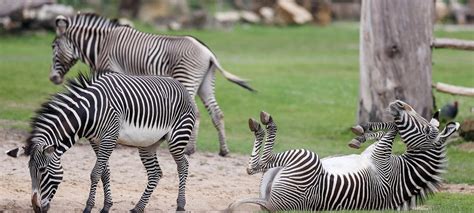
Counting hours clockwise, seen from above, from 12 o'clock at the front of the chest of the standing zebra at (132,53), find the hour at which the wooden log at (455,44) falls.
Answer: The wooden log is roughly at 6 o'clock from the standing zebra.

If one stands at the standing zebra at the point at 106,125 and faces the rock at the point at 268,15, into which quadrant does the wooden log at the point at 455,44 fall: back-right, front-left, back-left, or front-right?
front-right

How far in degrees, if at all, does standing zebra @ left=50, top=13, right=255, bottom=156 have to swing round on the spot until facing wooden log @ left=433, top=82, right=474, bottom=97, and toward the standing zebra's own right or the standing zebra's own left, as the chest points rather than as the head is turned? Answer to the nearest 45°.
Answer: approximately 180°

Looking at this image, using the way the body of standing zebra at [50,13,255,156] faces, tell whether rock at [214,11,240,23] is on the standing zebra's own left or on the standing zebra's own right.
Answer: on the standing zebra's own right

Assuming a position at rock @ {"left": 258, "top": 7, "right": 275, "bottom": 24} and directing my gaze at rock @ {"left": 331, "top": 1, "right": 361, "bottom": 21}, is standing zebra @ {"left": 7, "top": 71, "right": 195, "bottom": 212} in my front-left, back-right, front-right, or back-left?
back-right

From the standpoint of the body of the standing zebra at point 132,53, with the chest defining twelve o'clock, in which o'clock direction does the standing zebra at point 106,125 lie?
the standing zebra at point 106,125 is roughly at 9 o'clock from the standing zebra at point 132,53.

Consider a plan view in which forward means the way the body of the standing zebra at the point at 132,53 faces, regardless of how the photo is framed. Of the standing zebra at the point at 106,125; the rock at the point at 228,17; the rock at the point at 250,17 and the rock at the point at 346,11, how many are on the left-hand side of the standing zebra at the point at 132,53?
1

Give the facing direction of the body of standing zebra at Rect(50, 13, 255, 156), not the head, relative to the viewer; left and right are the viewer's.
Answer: facing to the left of the viewer

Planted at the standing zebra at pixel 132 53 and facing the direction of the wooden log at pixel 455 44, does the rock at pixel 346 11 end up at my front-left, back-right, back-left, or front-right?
front-left
